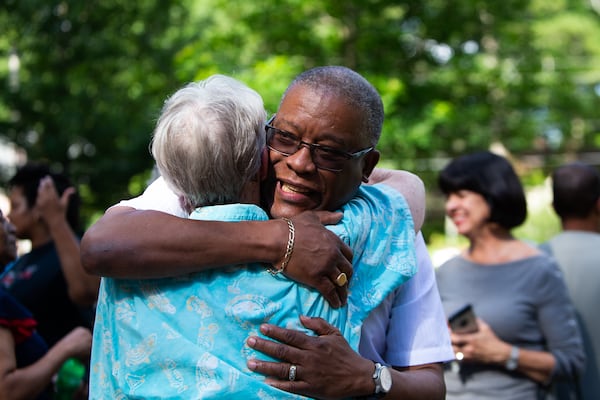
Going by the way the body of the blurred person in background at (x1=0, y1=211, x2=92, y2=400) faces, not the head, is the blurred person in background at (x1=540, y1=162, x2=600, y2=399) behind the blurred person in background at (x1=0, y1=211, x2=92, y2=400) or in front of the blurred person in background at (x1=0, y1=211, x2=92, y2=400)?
in front

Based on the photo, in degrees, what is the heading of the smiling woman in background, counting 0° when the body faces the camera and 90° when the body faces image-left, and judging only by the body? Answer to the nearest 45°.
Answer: approximately 45°

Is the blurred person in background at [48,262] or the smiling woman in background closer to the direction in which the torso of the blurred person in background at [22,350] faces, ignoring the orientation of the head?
the smiling woman in background

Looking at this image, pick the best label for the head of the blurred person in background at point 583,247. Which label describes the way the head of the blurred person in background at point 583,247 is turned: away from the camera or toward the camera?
away from the camera

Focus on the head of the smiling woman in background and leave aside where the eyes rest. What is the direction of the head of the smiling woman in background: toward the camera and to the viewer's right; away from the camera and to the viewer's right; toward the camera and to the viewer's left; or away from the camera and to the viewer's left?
toward the camera and to the viewer's left

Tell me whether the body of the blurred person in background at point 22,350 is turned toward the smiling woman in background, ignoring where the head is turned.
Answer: yes

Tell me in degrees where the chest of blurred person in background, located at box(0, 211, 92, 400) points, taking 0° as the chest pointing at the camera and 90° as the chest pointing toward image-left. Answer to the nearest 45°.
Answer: approximately 270°

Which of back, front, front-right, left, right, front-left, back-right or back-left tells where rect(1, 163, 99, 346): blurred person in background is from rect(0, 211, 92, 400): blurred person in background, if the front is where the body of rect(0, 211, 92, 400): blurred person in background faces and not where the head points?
left

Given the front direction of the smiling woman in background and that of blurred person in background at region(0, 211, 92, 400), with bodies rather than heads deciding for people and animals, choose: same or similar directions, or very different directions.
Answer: very different directions
